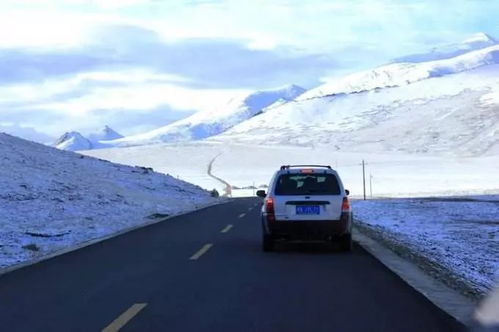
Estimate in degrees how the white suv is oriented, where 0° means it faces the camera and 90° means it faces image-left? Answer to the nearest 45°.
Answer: approximately 180°
